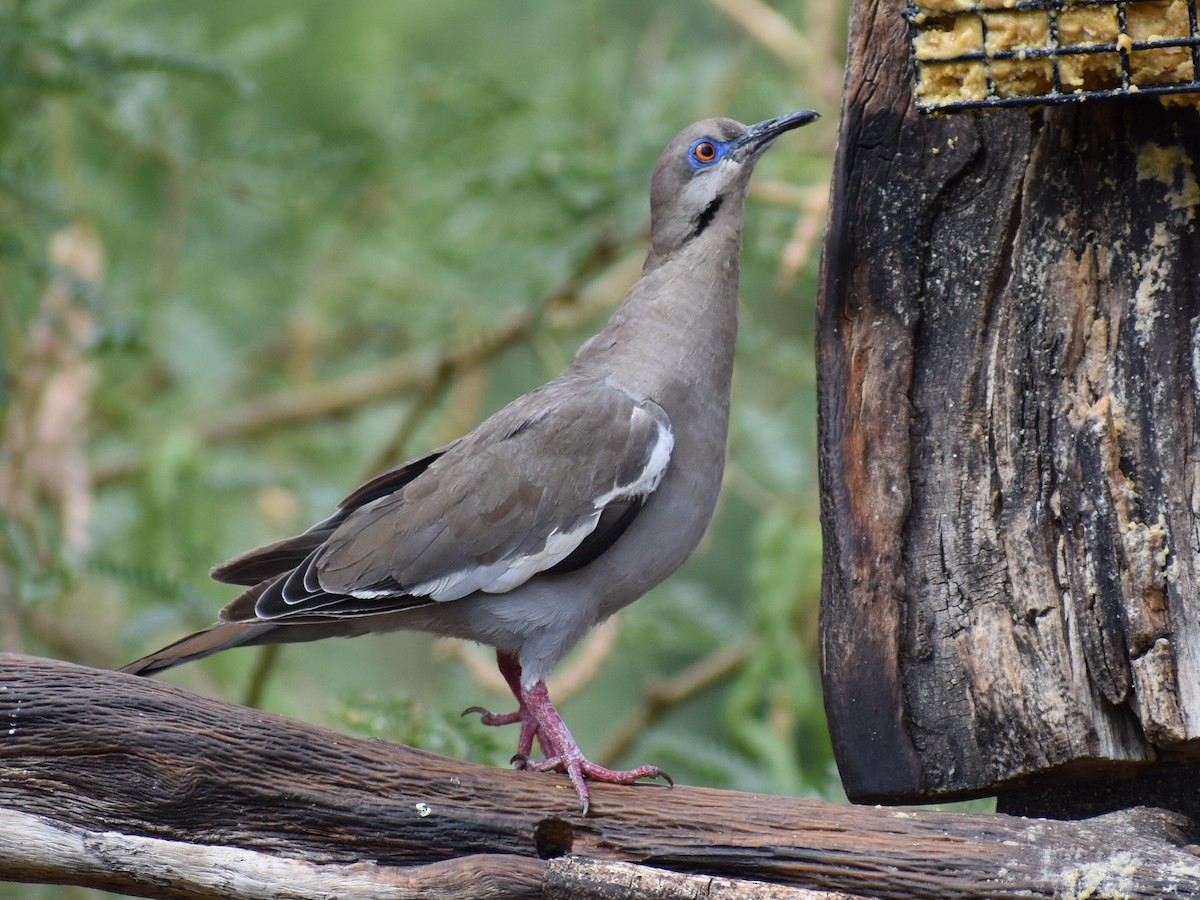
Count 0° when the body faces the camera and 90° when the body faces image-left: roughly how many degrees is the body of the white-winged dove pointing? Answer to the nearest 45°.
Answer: approximately 270°

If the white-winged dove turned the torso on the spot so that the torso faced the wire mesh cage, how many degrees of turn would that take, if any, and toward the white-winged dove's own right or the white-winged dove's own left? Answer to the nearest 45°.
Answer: approximately 45° to the white-winged dove's own right

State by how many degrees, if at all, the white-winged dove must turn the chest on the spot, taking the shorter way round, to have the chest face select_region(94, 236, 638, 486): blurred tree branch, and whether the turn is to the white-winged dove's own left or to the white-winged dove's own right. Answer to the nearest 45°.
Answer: approximately 90° to the white-winged dove's own left

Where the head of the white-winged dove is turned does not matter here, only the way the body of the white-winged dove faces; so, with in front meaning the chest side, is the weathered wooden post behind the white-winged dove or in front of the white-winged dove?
in front

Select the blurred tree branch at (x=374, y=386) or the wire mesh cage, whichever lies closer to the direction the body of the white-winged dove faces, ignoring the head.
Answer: the wire mesh cage
